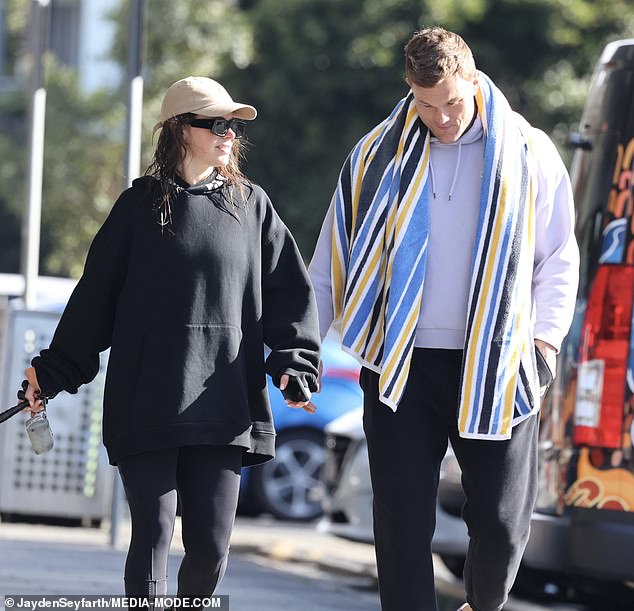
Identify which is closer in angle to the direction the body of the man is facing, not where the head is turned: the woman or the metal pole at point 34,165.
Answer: the woman

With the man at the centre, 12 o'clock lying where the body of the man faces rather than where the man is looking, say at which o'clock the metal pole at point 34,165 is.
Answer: The metal pole is roughly at 5 o'clock from the man.

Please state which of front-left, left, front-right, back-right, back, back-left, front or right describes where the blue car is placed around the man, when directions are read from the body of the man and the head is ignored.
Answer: back

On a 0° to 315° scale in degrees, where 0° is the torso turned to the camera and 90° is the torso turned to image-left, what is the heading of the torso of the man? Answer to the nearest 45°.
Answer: approximately 0°

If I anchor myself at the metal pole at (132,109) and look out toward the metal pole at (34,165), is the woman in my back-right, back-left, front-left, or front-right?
back-left

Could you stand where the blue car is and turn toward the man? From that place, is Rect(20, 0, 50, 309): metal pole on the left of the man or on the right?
right

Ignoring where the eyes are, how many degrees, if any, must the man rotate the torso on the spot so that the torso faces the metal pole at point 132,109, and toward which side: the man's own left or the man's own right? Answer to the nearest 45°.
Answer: approximately 135° to the man's own right

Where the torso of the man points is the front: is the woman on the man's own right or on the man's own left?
on the man's own right
